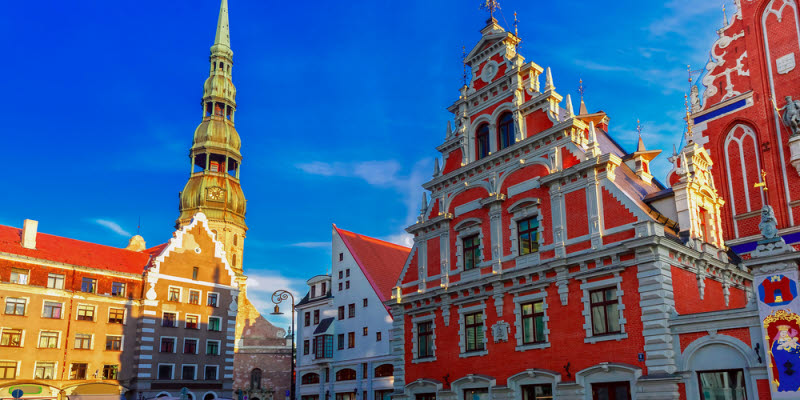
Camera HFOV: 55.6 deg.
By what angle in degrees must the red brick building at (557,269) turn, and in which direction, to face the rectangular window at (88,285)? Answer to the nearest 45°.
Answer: approximately 45° to its right

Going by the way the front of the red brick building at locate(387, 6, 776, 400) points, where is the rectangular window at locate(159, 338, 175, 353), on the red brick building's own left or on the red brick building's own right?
on the red brick building's own right

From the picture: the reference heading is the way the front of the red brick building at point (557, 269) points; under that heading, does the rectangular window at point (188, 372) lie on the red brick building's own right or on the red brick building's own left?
on the red brick building's own right

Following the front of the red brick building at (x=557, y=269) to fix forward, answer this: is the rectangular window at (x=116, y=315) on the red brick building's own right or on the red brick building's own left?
on the red brick building's own right

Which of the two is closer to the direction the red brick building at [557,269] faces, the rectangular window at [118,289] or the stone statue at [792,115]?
the rectangular window

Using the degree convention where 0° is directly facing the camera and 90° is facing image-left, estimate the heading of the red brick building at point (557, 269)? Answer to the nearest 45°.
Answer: approximately 45°

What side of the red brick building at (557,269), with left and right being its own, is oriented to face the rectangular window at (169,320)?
right

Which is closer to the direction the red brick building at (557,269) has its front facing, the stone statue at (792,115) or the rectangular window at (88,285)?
the rectangular window
